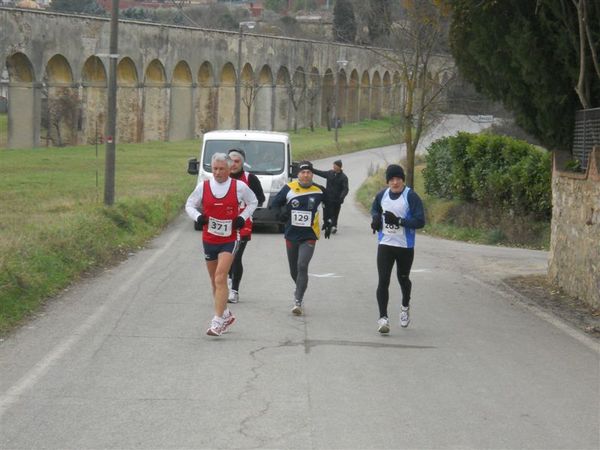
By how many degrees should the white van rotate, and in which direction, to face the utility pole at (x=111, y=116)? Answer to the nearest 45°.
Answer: approximately 90° to its right

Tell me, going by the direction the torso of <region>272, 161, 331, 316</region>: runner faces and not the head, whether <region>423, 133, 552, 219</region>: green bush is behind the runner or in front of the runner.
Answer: behind

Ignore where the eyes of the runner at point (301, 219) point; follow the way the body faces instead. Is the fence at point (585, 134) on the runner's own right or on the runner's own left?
on the runner's own left

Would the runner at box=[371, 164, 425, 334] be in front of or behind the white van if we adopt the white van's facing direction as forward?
in front

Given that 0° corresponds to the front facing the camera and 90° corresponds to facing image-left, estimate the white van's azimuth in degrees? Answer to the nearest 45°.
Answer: approximately 0°

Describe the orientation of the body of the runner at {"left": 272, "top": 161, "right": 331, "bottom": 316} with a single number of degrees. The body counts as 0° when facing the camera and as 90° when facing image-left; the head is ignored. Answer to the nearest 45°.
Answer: approximately 0°

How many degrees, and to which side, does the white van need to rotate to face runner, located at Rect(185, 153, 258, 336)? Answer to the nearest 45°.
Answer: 0° — it already faces them

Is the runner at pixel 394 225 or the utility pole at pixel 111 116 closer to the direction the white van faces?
the runner

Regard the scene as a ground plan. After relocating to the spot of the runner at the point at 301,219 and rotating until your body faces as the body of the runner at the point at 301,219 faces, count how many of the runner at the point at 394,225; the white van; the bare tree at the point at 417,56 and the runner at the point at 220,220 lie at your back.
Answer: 2

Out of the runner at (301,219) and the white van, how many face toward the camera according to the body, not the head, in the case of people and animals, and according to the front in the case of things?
2

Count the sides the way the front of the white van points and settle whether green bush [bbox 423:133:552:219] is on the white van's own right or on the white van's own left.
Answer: on the white van's own left

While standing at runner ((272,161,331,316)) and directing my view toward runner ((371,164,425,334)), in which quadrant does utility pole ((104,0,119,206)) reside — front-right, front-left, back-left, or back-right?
back-left
